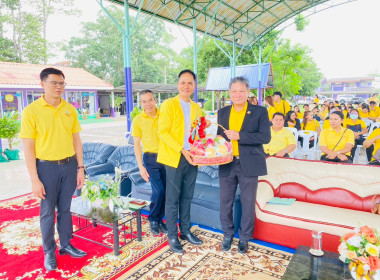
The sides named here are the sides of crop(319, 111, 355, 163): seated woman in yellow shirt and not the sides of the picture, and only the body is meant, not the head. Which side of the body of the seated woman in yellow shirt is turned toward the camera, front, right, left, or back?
front

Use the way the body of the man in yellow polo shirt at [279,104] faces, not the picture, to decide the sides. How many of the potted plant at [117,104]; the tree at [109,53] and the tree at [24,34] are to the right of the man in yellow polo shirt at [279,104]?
3

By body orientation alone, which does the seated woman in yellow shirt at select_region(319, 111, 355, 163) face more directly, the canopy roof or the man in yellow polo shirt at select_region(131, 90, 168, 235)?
the man in yellow polo shirt

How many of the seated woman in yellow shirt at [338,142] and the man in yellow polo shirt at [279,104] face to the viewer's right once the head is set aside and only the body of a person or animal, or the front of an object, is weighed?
0

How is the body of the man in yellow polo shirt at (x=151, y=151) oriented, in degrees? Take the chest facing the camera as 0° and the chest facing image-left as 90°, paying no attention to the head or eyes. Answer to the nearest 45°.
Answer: approximately 315°

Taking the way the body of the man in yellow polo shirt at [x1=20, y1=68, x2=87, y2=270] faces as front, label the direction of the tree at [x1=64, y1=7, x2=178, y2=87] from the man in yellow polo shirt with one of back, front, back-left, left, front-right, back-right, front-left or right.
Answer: back-left

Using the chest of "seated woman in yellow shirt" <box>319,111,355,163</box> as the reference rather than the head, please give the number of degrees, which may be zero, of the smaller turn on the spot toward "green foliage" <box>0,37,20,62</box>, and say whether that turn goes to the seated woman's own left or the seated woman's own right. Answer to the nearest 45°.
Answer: approximately 135° to the seated woman's own right

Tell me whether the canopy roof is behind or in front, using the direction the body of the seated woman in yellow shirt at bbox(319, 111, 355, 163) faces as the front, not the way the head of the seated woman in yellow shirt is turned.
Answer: behind

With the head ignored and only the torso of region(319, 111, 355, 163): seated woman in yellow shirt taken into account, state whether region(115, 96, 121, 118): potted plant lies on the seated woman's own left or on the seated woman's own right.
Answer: on the seated woman's own right

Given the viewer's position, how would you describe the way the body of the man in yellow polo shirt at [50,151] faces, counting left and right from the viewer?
facing the viewer and to the right of the viewer
